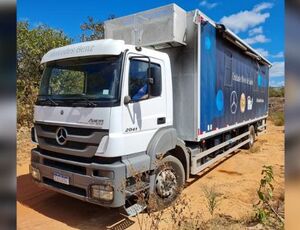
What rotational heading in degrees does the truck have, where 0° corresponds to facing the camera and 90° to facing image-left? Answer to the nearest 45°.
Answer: approximately 45°

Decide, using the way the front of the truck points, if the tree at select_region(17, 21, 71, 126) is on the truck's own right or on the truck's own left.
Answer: on the truck's own right
